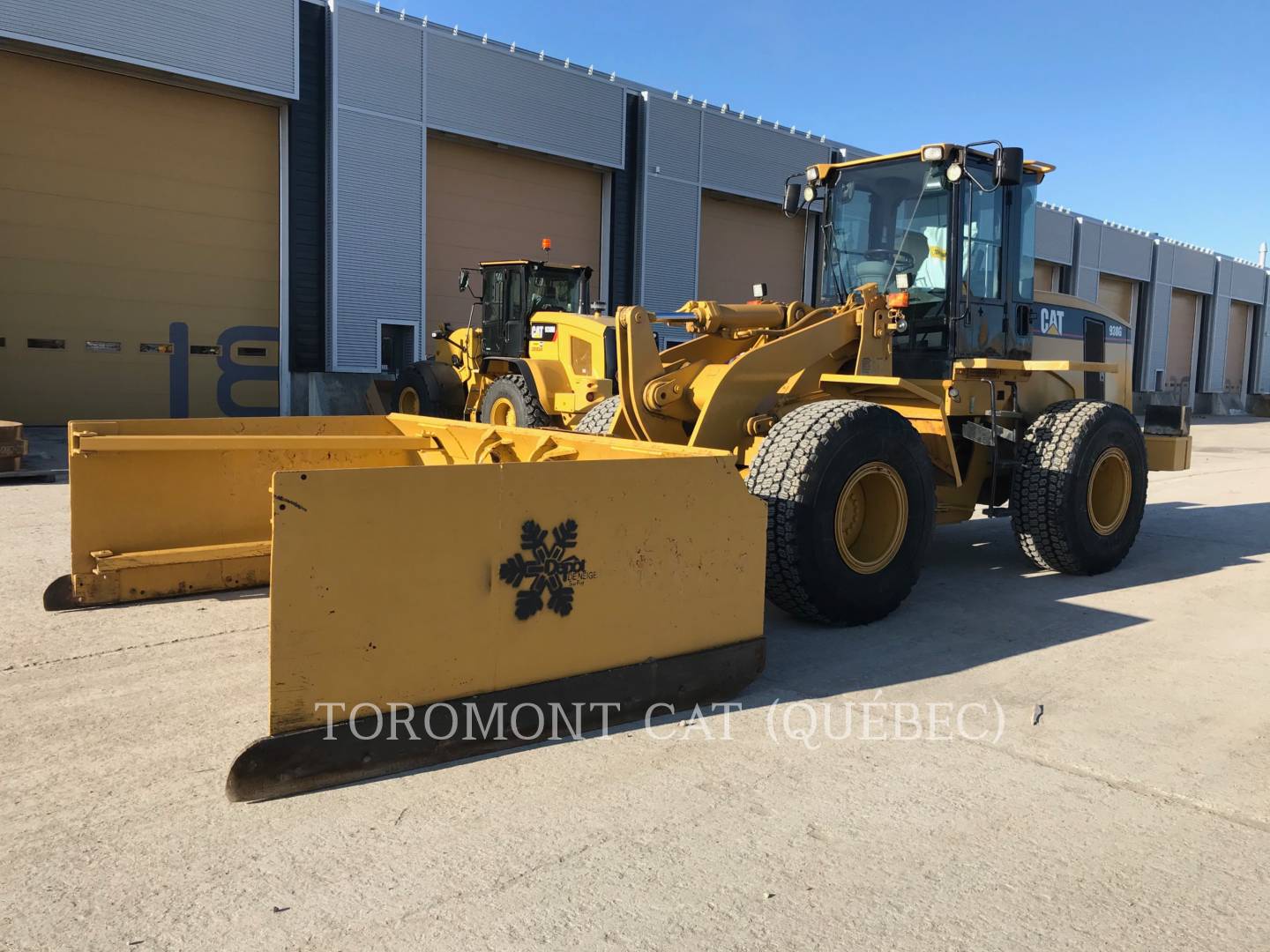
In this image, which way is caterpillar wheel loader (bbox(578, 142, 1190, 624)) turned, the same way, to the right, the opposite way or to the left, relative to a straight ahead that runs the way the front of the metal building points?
to the right

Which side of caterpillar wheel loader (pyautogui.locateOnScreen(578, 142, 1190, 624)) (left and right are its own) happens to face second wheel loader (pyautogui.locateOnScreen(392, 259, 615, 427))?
right

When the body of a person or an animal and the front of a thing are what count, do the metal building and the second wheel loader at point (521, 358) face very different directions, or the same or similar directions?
very different directions

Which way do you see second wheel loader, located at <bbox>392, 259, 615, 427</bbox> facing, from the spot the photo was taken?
facing away from the viewer and to the left of the viewer

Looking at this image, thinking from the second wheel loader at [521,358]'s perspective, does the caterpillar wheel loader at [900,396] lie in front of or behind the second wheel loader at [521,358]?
behind

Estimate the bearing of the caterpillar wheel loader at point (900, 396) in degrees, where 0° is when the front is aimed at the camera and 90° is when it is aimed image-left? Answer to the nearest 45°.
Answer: approximately 45°

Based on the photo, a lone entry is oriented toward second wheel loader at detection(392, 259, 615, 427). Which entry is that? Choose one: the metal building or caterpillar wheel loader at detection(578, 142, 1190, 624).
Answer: the metal building

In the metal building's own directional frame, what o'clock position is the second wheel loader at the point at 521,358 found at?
The second wheel loader is roughly at 12 o'clock from the metal building.
